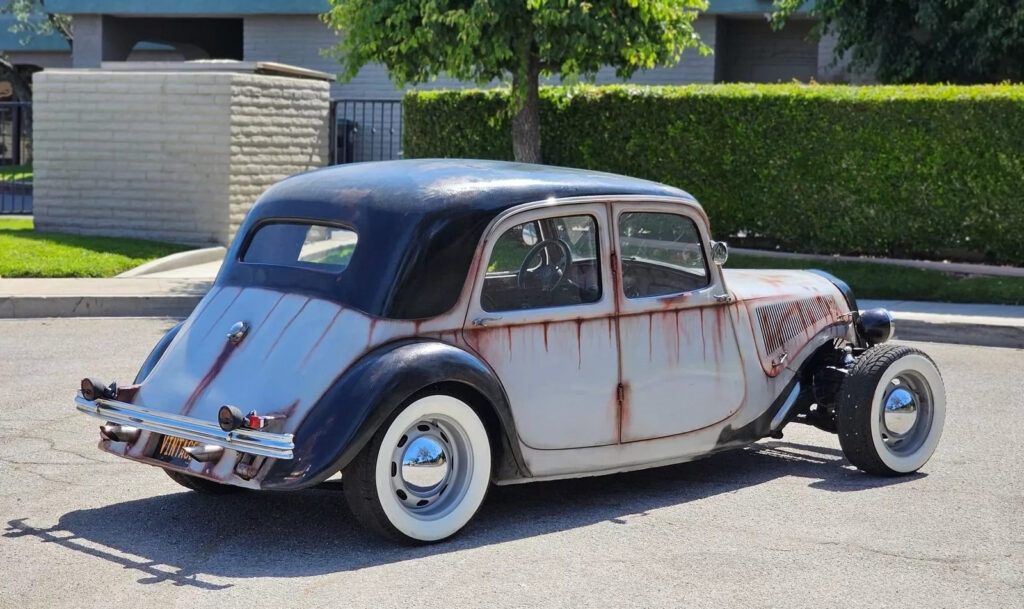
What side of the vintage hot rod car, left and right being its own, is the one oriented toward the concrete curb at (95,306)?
left

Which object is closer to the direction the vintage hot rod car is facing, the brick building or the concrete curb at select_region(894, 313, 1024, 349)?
the concrete curb

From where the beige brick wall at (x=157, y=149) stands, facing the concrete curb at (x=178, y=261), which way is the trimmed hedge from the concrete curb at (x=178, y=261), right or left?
left

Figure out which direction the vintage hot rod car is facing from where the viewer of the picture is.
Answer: facing away from the viewer and to the right of the viewer

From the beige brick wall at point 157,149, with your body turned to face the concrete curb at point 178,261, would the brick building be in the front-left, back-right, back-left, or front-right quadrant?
back-left

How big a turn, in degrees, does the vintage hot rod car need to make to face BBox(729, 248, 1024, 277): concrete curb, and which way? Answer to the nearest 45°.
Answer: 0° — it already faces it

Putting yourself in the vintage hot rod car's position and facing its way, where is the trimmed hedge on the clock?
The trimmed hedge is roughly at 11 o'clock from the vintage hot rod car.

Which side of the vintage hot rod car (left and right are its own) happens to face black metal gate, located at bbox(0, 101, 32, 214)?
left

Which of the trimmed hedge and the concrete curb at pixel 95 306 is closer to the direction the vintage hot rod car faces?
the trimmed hedge
